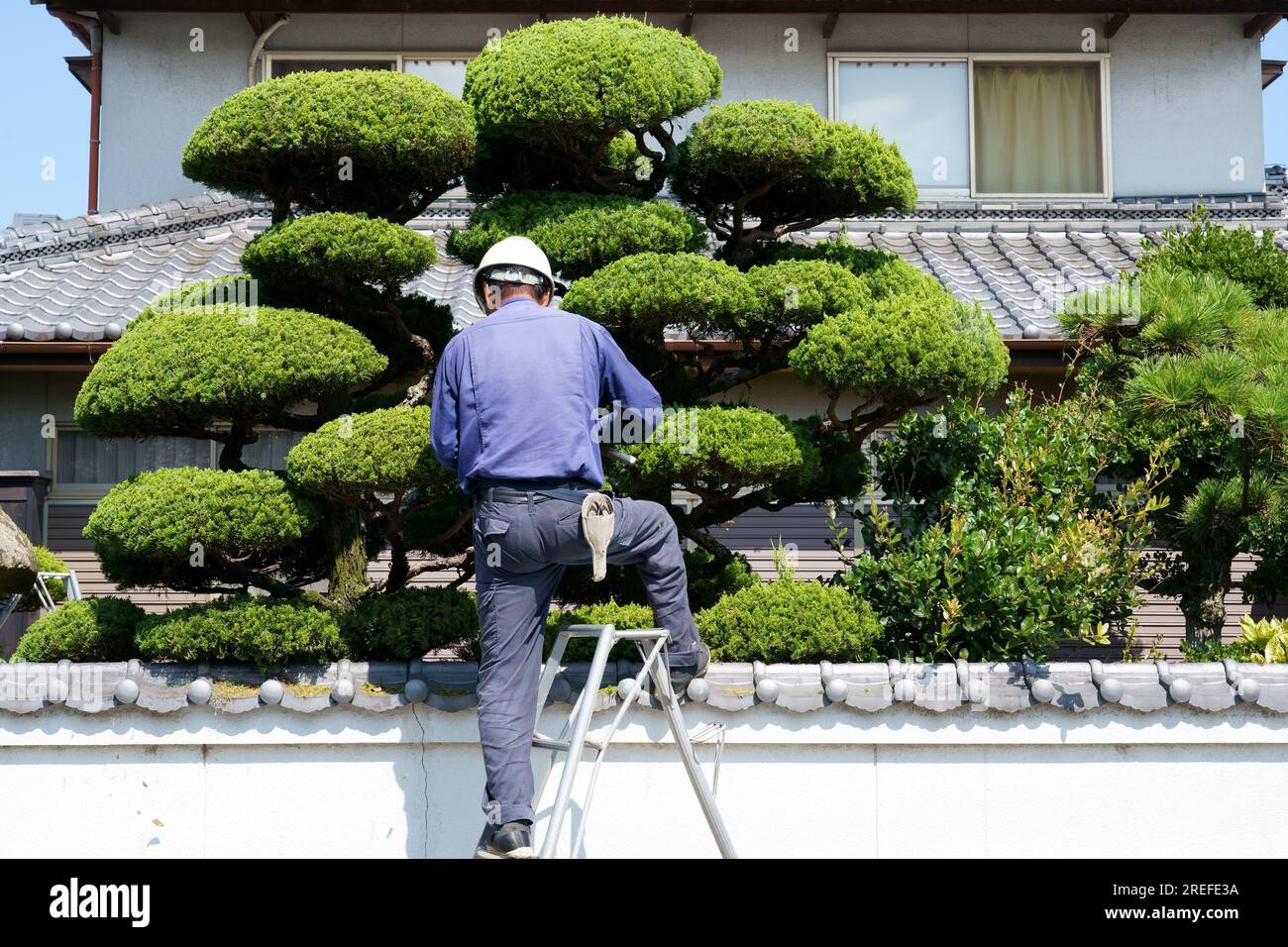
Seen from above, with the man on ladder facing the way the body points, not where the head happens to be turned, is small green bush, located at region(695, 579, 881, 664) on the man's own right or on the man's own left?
on the man's own right

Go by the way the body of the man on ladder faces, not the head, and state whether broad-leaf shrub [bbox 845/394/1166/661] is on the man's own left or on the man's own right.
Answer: on the man's own right

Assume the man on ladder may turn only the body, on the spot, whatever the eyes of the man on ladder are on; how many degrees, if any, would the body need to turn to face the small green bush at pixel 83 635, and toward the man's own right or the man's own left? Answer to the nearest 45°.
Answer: approximately 45° to the man's own left

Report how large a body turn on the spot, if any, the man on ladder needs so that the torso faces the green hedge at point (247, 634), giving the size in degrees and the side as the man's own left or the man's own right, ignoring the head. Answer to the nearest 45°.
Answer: approximately 45° to the man's own left

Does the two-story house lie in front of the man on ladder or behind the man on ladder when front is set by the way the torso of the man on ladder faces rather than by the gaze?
in front

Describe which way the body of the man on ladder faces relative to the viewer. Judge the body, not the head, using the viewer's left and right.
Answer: facing away from the viewer

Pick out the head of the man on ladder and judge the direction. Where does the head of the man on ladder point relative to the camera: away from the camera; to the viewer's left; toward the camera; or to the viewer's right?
away from the camera

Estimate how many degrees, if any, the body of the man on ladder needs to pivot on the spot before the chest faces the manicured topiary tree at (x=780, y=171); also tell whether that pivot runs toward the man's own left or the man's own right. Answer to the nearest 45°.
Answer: approximately 45° to the man's own right
